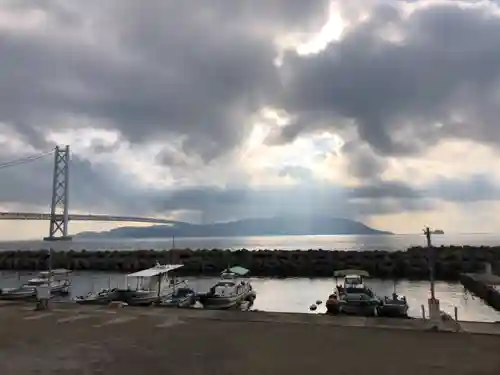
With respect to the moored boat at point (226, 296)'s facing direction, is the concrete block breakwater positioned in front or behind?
behind

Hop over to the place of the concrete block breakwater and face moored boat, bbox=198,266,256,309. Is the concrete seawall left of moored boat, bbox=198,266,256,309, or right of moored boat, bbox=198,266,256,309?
left
